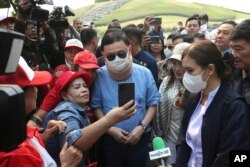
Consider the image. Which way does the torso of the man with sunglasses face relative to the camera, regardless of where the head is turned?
toward the camera

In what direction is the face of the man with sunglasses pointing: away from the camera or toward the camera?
toward the camera

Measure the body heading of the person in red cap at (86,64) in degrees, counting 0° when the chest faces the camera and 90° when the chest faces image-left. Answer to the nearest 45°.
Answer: approximately 315°

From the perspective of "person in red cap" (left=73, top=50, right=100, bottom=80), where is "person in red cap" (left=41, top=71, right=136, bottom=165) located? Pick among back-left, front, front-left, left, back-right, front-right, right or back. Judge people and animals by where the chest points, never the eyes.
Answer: front-right

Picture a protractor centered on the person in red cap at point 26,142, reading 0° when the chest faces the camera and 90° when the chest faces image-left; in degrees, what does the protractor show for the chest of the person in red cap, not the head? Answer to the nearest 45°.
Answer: approximately 270°

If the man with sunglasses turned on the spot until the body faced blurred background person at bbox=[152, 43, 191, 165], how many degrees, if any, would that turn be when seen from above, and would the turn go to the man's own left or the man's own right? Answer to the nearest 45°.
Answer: approximately 90° to the man's own left

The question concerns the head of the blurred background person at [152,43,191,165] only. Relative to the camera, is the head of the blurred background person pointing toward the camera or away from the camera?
toward the camera

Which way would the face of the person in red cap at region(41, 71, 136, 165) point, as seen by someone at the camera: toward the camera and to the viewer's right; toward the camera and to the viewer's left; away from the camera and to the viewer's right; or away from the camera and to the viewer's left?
toward the camera and to the viewer's right

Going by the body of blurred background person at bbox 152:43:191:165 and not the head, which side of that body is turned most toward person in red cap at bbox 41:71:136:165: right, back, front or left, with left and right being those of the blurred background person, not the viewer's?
right

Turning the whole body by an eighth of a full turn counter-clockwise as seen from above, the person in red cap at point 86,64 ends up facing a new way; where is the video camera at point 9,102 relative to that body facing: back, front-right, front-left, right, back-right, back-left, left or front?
right

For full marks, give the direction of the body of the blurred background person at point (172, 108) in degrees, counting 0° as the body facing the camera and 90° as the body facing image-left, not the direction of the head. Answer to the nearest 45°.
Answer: approximately 315°

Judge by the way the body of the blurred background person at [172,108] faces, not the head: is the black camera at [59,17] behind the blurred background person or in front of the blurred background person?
behind
